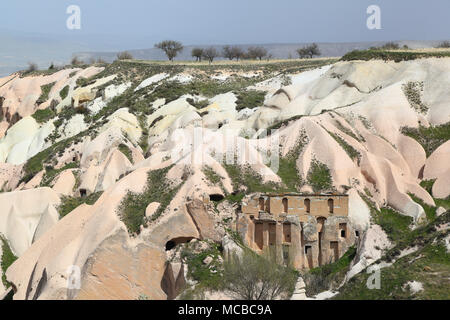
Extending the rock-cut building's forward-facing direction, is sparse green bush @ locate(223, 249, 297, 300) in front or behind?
in front

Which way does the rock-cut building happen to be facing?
toward the camera
